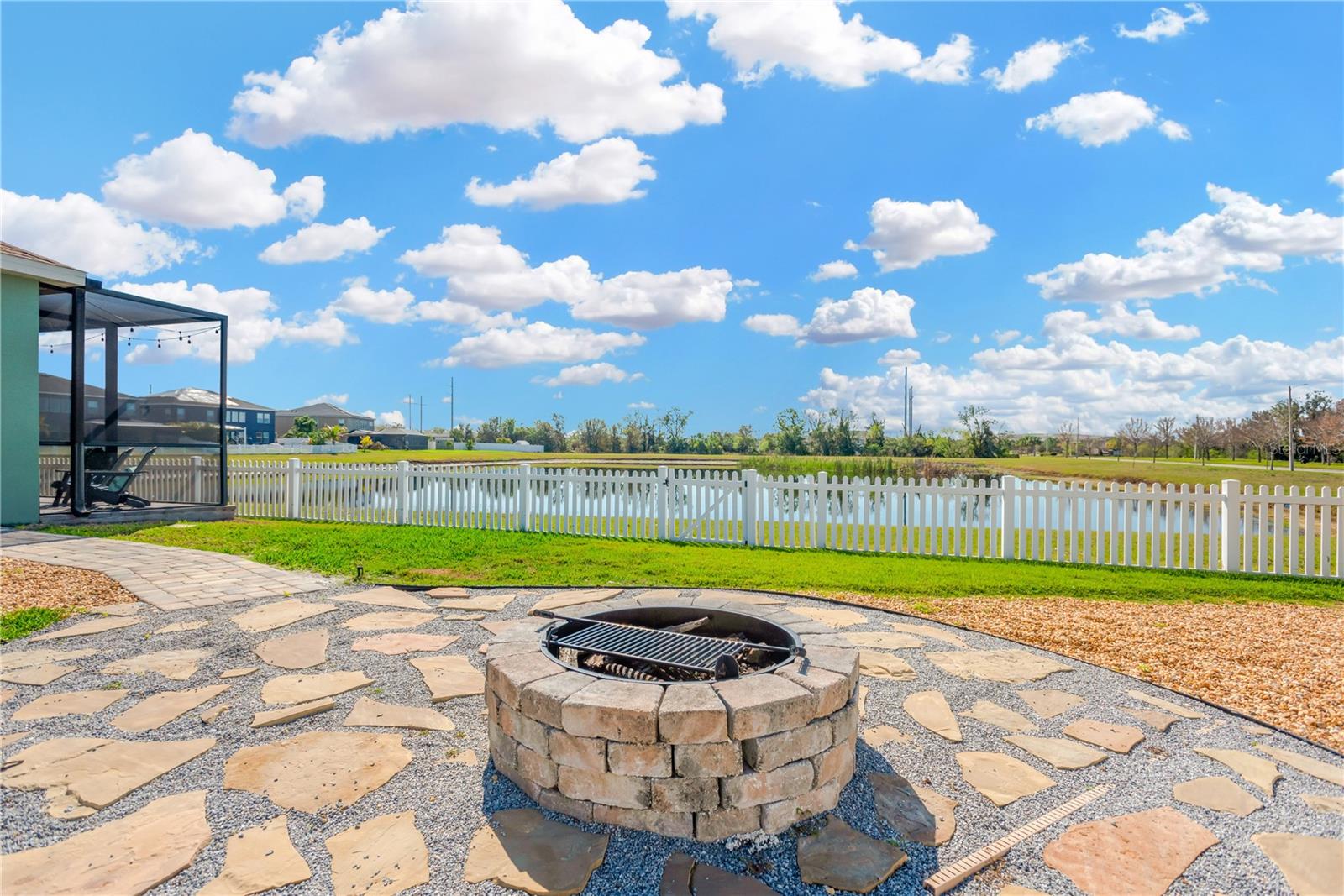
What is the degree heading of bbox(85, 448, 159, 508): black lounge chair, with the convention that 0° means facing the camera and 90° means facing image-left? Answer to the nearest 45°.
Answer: approximately 90°

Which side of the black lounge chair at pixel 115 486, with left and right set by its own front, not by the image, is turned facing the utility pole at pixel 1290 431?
back

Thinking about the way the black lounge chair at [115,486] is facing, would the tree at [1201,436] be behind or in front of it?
behind

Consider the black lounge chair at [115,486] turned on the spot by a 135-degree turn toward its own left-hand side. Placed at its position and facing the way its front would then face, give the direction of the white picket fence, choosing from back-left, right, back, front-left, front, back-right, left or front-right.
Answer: front

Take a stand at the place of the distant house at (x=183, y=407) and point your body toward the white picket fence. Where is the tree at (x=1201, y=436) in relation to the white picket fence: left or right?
left

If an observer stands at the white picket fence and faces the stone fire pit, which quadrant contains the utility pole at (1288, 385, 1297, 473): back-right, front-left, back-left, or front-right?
back-left

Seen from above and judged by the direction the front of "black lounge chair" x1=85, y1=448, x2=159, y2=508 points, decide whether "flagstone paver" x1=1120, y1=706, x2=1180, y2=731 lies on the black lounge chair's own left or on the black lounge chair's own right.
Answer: on the black lounge chair's own left

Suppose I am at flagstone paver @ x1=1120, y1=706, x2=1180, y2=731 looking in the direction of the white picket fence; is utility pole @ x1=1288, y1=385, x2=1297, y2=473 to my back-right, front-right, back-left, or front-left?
front-right

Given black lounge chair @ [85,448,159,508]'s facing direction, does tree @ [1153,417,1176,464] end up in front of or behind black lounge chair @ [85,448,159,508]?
behind

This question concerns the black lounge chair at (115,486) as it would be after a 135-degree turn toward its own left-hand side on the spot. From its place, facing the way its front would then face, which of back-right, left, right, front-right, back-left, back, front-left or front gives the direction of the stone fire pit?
front-right
